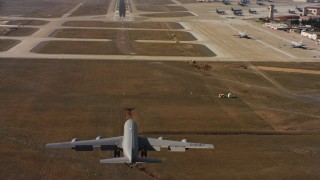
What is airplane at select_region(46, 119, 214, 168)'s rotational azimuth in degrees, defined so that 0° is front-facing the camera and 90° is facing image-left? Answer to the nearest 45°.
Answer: approximately 180°
